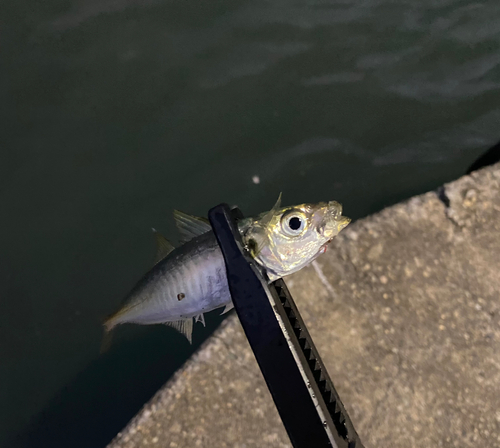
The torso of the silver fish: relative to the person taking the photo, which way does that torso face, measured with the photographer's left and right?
facing to the right of the viewer
